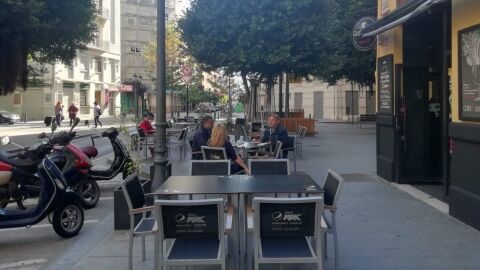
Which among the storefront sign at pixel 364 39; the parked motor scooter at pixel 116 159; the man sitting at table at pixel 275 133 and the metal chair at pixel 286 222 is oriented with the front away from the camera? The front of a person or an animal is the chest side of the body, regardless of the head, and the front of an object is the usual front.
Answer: the metal chair

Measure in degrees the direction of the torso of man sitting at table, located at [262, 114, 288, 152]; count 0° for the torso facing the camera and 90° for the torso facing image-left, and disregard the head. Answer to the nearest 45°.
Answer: approximately 45°

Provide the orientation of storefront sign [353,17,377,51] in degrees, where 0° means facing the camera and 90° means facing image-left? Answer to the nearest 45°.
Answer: approximately 0°

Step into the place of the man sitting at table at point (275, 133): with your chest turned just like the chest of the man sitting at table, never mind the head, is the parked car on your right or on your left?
on your right

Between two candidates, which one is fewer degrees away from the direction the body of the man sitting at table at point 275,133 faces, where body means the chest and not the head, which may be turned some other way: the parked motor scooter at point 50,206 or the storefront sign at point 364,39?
the parked motor scooter

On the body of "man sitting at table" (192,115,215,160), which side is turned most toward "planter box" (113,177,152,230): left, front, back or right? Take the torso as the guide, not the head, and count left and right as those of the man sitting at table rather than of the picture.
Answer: right

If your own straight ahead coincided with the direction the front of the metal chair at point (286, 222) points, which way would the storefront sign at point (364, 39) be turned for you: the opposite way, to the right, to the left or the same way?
the opposite way

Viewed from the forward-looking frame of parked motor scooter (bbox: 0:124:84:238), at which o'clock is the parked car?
The parked car is roughly at 9 o'clock from the parked motor scooter.

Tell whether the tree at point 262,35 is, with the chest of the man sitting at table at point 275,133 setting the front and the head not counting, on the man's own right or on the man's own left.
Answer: on the man's own right
